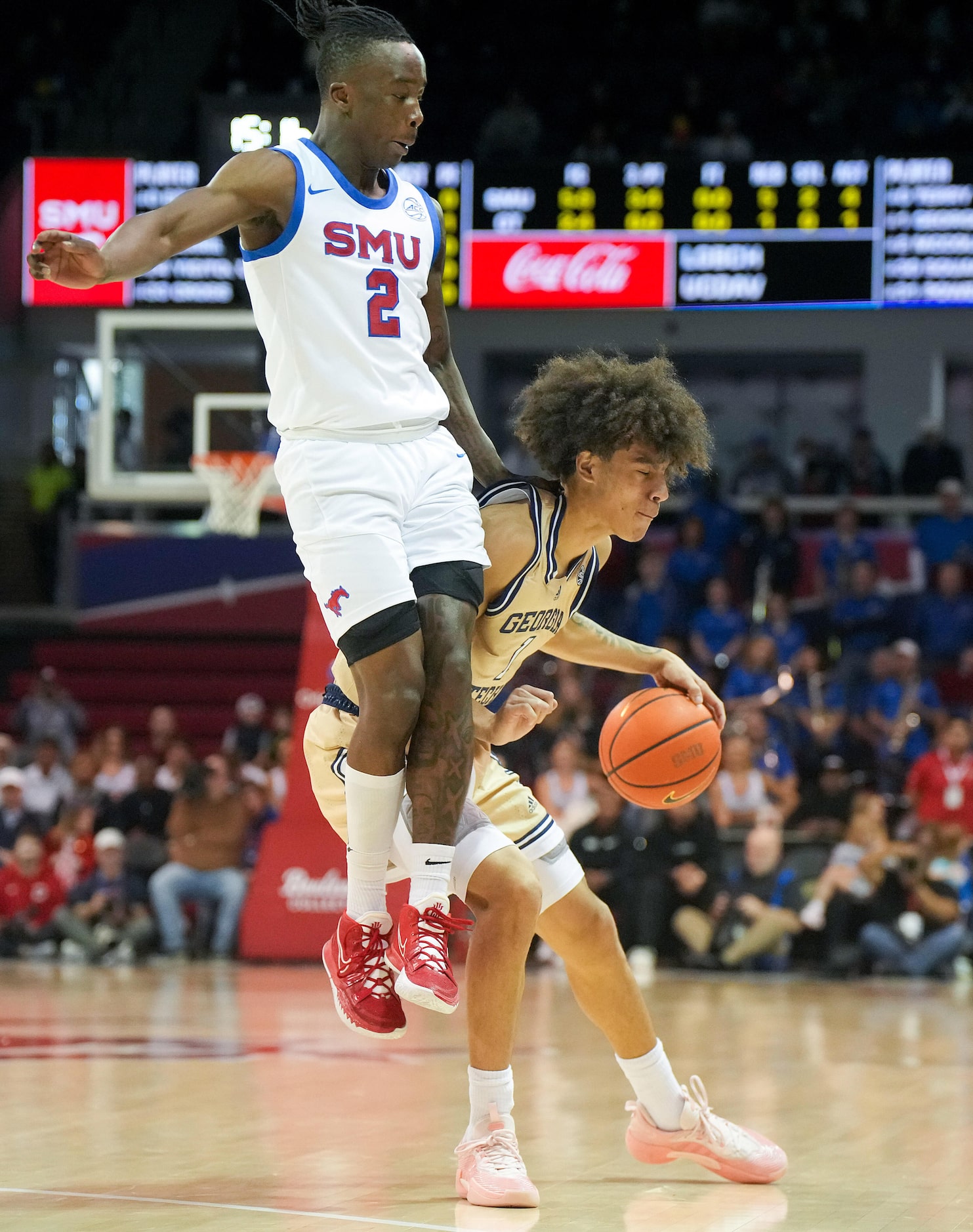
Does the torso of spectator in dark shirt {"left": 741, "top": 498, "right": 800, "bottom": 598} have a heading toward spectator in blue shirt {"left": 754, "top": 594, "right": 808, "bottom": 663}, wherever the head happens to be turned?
yes

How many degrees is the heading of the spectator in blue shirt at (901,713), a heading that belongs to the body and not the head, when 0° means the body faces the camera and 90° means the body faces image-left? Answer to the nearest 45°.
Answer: approximately 0°

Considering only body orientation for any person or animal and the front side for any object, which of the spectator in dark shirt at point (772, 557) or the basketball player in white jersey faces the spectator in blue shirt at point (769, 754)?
the spectator in dark shirt at point (772, 557)

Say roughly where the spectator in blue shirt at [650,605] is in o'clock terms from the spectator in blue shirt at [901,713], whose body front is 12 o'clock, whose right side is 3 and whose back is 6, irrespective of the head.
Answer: the spectator in blue shirt at [650,605] is roughly at 4 o'clock from the spectator in blue shirt at [901,713].

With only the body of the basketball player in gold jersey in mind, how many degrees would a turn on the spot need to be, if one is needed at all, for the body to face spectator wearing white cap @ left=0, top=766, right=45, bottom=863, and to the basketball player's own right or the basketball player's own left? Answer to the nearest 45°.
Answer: approximately 180°

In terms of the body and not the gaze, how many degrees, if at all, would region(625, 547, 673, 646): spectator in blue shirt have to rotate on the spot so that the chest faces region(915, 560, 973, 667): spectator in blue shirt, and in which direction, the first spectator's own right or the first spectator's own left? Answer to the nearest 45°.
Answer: approximately 90° to the first spectator's own left
